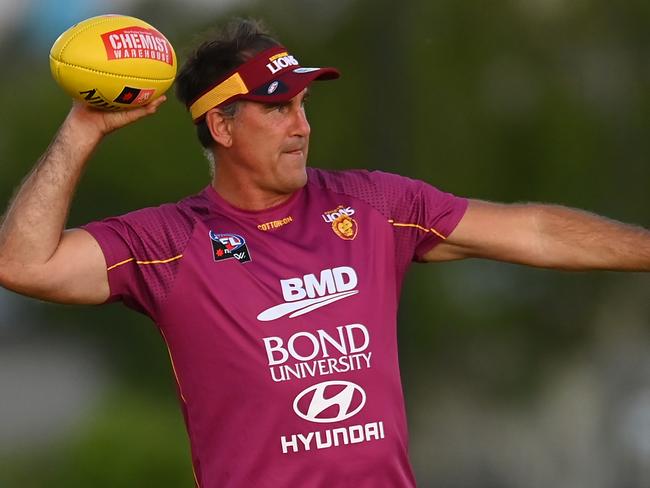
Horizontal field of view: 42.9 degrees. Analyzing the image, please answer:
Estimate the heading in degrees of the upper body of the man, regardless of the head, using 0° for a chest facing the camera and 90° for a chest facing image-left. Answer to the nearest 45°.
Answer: approximately 315°
